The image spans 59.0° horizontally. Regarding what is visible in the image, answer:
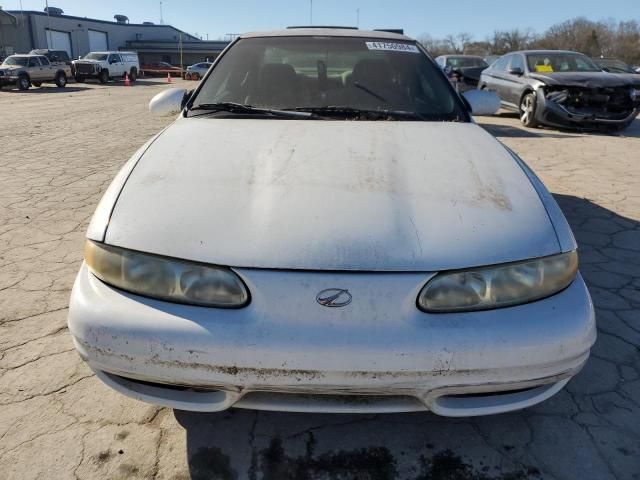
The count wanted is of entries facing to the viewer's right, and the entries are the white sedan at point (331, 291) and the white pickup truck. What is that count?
0

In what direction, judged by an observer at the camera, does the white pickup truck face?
facing the viewer and to the left of the viewer

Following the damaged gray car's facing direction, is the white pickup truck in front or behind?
behind

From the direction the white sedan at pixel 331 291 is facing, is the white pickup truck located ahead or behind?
behind

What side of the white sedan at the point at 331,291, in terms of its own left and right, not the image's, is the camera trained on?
front

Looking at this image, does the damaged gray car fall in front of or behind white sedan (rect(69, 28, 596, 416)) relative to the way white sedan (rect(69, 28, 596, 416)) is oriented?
behind

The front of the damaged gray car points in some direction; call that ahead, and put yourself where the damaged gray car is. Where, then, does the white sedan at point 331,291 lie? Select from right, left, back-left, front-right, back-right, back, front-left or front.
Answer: front-right

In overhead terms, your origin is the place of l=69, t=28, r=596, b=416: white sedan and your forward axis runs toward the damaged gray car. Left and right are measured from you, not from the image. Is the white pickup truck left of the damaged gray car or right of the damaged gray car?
left

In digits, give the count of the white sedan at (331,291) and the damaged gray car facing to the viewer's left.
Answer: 0

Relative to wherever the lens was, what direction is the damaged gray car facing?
facing the viewer and to the right of the viewer

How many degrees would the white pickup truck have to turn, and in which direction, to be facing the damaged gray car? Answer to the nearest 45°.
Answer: approximately 45° to its left

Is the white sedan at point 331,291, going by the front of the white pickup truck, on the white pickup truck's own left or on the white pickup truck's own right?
on the white pickup truck's own left
